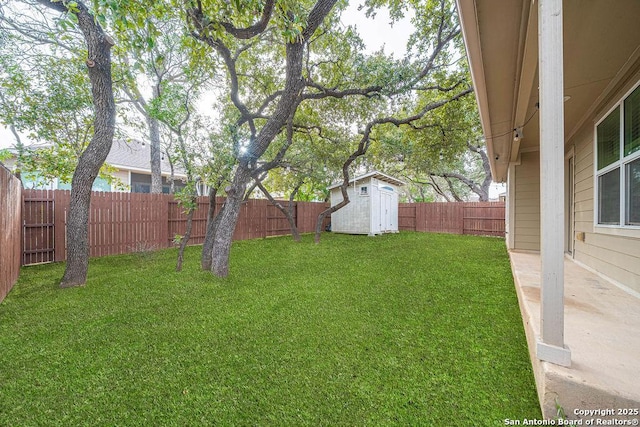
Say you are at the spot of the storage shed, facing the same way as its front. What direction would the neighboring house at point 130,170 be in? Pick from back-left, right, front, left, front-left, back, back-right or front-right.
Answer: back-right

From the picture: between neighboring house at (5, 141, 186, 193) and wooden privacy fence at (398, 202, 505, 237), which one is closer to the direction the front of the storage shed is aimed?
the wooden privacy fence

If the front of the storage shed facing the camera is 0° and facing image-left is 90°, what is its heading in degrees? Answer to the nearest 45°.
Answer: approximately 315°

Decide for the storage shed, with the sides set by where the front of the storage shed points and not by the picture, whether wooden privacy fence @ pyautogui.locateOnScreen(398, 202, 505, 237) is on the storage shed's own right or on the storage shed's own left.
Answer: on the storage shed's own left

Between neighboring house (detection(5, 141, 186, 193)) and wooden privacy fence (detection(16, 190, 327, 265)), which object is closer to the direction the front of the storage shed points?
the wooden privacy fence

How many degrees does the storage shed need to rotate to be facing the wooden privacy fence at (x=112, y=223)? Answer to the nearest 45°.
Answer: approximately 90° to its right
